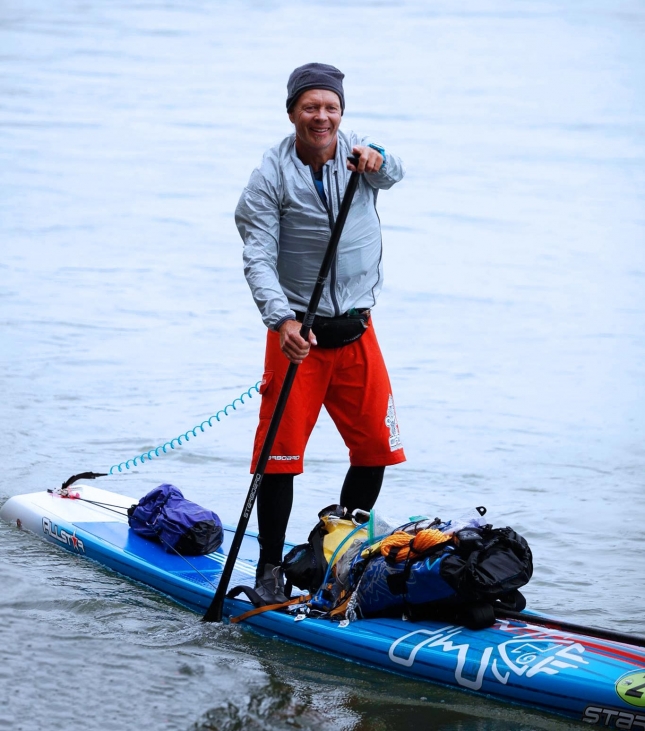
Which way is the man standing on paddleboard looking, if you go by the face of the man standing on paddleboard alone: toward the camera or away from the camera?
toward the camera

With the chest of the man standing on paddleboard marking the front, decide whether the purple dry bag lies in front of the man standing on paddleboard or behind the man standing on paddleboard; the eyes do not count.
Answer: behind

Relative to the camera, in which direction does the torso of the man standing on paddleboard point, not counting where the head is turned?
toward the camera
